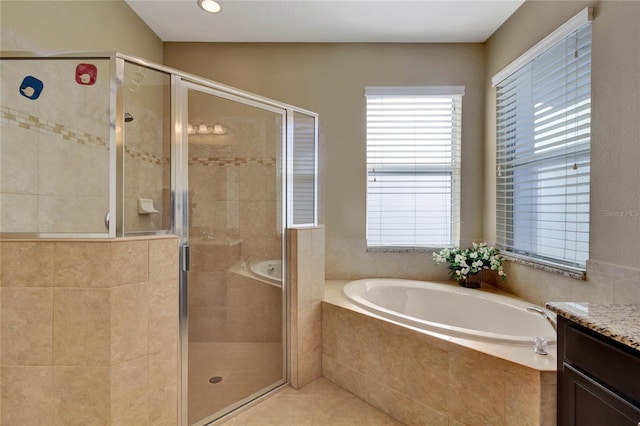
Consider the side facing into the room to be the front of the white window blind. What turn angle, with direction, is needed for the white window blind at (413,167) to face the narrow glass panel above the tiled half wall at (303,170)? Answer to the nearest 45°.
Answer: approximately 45° to its right

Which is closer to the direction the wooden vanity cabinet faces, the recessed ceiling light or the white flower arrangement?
the recessed ceiling light

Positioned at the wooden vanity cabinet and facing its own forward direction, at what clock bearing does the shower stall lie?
The shower stall is roughly at 1 o'clock from the wooden vanity cabinet.

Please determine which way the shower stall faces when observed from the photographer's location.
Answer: facing the viewer and to the right of the viewer

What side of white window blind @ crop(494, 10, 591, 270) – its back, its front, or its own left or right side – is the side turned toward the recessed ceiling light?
front

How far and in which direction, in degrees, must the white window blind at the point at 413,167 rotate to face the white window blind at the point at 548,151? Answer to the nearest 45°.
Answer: approximately 45° to its left

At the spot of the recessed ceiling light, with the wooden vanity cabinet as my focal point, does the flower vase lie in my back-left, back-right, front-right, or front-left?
front-left

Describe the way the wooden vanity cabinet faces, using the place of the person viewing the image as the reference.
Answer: facing the viewer and to the left of the viewer

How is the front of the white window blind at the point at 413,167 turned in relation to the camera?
facing the viewer

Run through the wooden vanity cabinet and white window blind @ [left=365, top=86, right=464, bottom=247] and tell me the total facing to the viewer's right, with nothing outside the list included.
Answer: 0

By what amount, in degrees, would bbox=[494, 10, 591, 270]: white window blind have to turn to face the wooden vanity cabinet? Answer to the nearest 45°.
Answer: approximately 45° to its left

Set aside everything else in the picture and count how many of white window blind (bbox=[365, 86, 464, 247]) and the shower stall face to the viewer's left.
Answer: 0
